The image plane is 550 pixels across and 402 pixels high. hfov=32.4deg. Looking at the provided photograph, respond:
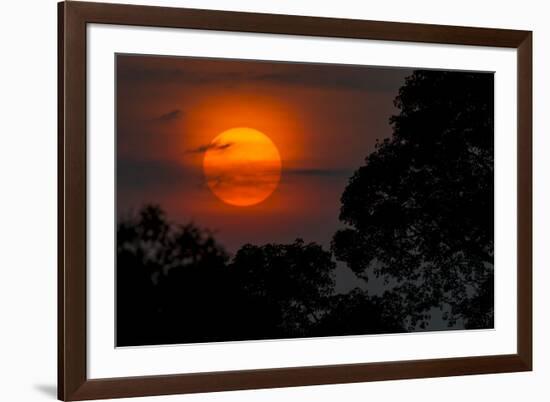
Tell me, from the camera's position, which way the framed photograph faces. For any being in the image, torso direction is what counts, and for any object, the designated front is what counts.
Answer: facing the viewer and to the right of the viewer
